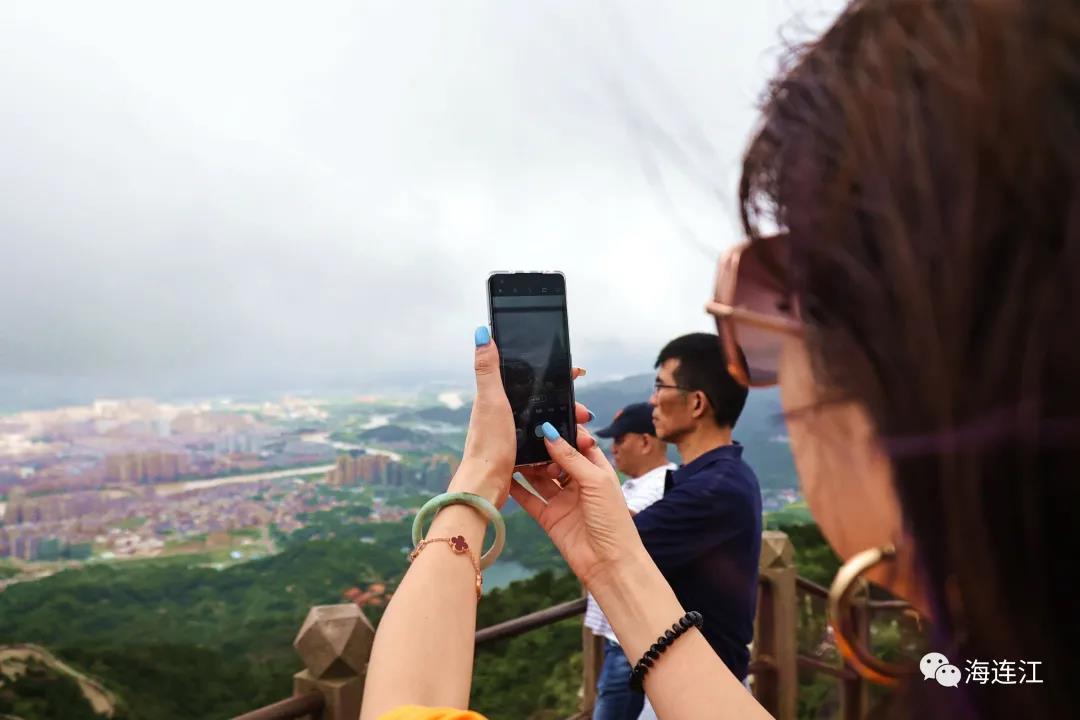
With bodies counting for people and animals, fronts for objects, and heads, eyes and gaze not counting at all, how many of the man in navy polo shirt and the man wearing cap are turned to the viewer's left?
2

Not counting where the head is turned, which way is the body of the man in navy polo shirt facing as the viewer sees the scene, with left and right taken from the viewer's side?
facing to the left of the viewer

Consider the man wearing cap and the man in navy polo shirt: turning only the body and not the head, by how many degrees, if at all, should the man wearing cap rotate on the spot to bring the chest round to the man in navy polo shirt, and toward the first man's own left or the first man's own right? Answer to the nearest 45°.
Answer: approximately 90° to the first man's own left

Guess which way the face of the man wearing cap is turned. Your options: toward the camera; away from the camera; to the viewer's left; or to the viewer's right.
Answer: to the viewer's left

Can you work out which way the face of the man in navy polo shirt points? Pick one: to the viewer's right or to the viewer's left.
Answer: to the viewer's left

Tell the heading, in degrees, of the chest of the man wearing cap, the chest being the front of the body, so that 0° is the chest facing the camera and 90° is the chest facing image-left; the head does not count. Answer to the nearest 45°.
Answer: approximately 90°

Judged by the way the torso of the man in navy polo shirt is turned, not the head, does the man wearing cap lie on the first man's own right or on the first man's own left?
on the first man's own right
